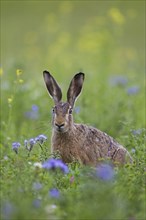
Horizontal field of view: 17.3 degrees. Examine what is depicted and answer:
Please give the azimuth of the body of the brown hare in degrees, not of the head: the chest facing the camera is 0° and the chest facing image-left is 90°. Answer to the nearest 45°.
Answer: approximately 45°

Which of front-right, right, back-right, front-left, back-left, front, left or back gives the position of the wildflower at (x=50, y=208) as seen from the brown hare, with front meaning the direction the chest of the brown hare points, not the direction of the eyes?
front-left

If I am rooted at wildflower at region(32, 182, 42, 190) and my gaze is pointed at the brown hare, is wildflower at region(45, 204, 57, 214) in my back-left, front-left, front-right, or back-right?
back-right

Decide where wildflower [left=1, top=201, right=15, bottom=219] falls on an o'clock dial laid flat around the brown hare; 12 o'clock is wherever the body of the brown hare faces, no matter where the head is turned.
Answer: The wildflower is roughly at 11 o'clock from the brown hare.

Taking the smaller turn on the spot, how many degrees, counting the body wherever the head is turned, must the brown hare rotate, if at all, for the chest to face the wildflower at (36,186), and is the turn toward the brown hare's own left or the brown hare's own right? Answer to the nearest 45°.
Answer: approximately 45° to the brown hare's own left

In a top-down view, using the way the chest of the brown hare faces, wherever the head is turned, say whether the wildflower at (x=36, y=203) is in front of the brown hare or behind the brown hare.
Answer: in front
